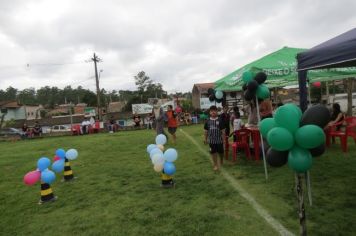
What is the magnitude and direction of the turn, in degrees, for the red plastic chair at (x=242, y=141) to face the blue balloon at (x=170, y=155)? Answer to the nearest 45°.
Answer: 0° — it already faces it

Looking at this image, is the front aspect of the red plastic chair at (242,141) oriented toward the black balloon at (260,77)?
no

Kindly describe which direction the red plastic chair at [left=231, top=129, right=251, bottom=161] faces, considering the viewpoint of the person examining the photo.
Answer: facing the viewer and to the left of the viewer

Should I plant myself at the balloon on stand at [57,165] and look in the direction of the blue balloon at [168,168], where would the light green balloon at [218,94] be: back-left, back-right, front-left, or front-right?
front-left

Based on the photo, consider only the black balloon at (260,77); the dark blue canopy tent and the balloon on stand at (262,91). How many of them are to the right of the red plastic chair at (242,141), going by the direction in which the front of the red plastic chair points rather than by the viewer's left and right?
0

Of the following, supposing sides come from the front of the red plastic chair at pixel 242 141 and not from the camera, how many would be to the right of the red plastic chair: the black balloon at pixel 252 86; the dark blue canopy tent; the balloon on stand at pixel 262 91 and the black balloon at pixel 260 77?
0

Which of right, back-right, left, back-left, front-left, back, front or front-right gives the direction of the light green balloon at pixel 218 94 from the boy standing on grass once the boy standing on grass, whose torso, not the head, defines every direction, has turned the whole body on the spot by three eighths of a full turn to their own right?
front-right

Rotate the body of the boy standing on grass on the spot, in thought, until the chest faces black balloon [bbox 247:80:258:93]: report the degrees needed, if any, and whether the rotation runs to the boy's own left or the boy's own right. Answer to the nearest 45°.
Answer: approximately 45° to the boy's own left

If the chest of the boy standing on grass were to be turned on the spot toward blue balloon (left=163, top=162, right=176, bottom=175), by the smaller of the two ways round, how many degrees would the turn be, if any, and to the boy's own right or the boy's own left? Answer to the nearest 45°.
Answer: approximately 45° to the boy's own right

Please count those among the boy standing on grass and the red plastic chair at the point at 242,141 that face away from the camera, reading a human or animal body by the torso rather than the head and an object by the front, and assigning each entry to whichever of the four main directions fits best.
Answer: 0

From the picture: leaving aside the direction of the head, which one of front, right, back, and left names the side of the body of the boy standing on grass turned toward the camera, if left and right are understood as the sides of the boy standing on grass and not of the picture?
front

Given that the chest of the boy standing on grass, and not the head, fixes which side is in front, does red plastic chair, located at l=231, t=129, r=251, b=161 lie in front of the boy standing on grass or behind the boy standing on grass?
behind
